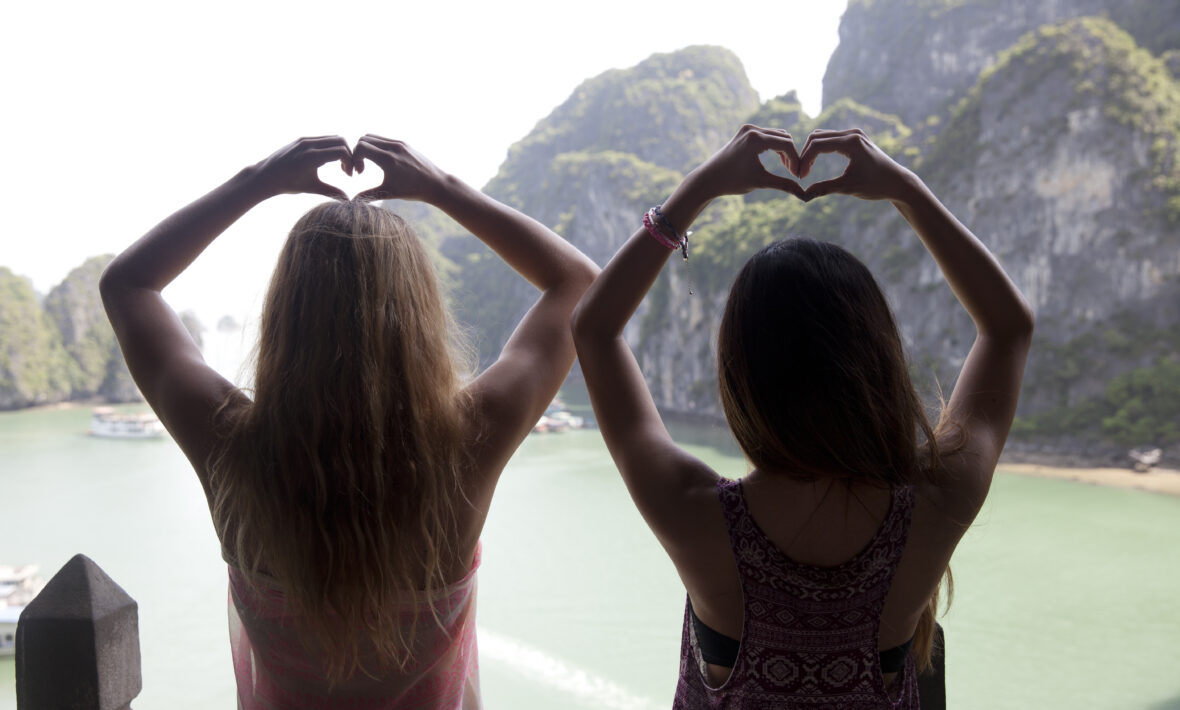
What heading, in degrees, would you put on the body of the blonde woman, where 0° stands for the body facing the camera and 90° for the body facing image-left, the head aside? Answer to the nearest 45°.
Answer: approximately 180°

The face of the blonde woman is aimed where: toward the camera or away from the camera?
away from the camera

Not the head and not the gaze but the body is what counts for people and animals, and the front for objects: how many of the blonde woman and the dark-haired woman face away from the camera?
2

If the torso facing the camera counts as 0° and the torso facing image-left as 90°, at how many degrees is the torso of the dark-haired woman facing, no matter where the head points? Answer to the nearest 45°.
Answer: approximately 180°

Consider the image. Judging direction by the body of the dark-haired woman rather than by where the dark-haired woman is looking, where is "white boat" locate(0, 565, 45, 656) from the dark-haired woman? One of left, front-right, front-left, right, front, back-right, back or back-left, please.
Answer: front-left

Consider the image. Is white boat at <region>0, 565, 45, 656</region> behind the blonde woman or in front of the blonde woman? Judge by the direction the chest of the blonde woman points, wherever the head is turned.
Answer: in front

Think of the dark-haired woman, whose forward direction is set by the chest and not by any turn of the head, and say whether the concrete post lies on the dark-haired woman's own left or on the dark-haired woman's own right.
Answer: on the dark-haired woman's own left

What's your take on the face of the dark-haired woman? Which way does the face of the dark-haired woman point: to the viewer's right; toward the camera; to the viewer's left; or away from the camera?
away from the camera

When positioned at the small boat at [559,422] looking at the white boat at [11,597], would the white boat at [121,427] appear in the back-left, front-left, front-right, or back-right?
front-right
